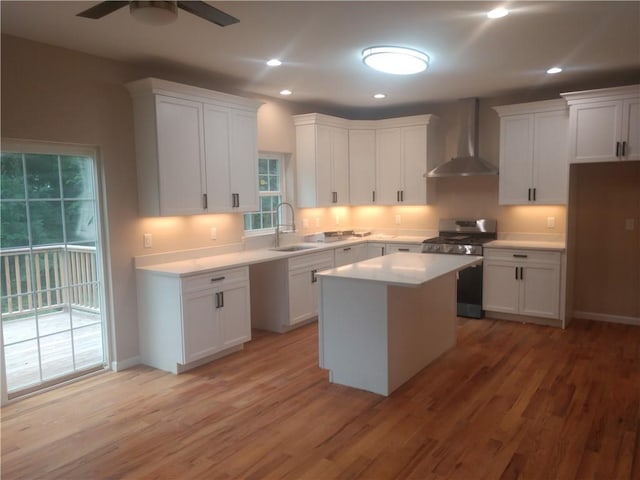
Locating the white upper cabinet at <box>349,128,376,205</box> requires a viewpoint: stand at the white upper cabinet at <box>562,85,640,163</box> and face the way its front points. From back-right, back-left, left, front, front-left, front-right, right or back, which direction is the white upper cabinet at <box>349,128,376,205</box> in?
right

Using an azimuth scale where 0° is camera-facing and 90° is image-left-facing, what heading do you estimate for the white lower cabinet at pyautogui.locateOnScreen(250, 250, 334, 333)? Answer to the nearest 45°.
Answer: approximately 315°

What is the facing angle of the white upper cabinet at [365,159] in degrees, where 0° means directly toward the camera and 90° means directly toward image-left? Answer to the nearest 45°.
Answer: approximately 0°

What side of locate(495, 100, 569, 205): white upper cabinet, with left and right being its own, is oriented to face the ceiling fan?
front

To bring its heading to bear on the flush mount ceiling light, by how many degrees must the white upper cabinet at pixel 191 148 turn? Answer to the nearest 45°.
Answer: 0° — it already faces it

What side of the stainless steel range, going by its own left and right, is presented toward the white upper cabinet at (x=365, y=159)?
right

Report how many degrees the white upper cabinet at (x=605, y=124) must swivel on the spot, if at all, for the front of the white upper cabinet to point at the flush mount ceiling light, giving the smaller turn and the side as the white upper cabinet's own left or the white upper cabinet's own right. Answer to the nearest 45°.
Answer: approximately 45° to the white upper cabinet's own right

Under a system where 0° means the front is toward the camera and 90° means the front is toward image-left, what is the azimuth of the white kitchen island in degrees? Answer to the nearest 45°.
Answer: approximately 135°

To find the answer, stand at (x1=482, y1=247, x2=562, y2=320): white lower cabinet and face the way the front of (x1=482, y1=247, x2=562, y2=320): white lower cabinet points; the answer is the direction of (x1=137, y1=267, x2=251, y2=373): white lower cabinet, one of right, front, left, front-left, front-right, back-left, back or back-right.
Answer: front-right
